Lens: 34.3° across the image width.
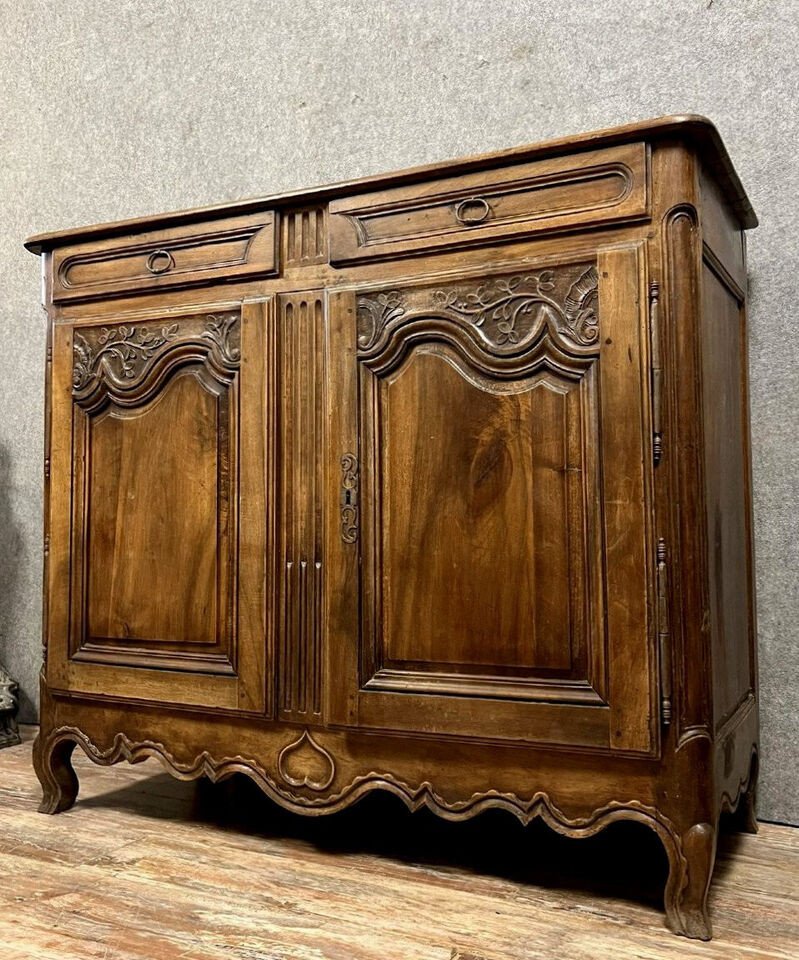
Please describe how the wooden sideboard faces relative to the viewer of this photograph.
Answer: facing the viewer and to the left of the viewer
